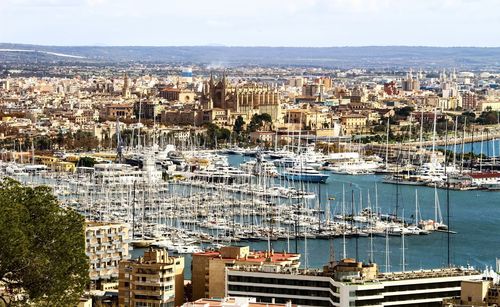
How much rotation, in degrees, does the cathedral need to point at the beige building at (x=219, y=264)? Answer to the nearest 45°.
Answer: approximately 45° to its left

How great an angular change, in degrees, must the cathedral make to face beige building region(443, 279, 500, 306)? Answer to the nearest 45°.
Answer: approximately 45° to its left

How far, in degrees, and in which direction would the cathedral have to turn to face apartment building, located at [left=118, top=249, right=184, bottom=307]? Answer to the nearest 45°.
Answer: approximately 45° to its left

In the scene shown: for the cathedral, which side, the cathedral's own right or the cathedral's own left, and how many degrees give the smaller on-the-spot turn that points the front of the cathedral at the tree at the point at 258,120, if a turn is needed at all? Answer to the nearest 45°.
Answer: approximately 45° to the cathedral's own left

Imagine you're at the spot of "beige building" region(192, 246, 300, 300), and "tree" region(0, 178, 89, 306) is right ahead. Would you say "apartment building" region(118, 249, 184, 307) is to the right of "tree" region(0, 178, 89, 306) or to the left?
right

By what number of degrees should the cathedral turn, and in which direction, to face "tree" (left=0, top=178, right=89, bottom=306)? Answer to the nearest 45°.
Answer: approximately 45° to its left

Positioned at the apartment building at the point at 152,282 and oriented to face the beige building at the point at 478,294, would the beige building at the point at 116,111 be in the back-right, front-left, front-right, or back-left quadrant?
back-left

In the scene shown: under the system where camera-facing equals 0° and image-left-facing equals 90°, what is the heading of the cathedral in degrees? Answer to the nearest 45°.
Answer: approximately 45°
